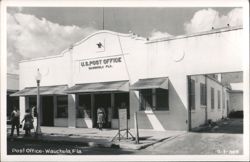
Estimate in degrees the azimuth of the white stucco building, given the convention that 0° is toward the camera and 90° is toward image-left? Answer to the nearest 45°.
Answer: approximately 45°
